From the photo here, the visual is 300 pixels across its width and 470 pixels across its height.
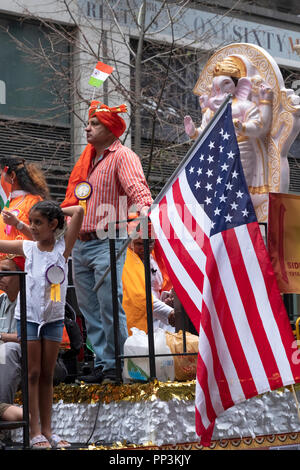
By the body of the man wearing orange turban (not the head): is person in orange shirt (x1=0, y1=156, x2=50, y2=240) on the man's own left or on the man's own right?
on the man's own right

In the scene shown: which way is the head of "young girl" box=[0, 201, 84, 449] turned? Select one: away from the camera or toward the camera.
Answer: toward the camera

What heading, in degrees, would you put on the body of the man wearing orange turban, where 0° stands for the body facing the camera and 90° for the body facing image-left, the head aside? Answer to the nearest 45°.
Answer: approximately 45°

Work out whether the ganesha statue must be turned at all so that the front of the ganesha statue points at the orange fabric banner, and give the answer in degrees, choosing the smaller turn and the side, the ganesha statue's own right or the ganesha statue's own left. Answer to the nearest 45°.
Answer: approximately 45° to the ganesha statue's own left

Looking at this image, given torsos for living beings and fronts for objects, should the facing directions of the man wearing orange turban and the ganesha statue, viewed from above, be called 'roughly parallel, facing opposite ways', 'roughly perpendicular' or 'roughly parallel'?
roughly parallel

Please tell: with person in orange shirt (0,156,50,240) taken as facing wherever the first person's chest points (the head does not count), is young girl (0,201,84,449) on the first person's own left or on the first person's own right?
on the first person's own left

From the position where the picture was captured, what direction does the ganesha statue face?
facing the viewer and to the left of the viewer
